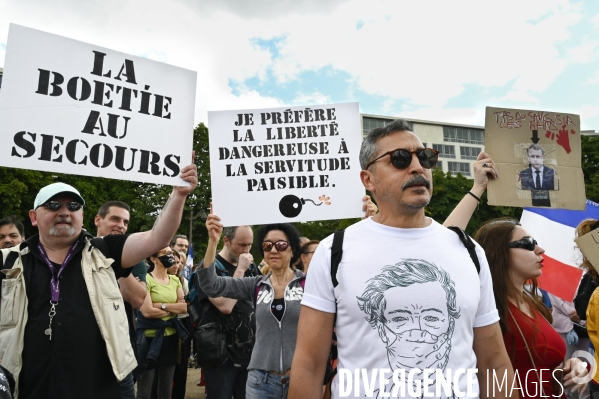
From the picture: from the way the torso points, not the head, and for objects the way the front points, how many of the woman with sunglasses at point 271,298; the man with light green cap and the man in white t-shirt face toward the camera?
3

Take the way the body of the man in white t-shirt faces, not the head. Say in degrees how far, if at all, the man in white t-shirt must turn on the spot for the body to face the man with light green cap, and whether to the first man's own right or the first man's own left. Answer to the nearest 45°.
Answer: approximately 90° to the first man's own right

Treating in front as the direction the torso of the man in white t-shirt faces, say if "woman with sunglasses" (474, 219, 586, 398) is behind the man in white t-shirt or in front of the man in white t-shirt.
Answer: behind

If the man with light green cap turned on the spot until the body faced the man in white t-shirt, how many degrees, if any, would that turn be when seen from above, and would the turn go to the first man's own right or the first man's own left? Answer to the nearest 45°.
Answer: approximately 45° to the first man's own left
